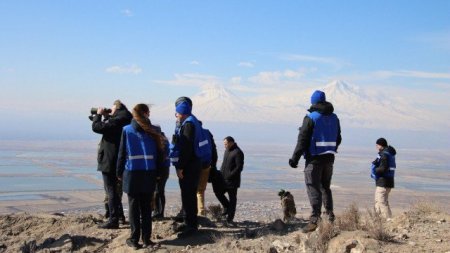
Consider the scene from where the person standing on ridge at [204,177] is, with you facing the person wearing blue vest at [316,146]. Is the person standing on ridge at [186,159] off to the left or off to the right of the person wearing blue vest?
right

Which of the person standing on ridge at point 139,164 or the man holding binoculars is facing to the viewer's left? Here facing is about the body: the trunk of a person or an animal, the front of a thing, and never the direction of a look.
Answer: the man holding binoculars

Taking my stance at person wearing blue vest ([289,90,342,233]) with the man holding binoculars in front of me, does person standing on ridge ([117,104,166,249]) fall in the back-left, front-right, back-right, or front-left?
front-left

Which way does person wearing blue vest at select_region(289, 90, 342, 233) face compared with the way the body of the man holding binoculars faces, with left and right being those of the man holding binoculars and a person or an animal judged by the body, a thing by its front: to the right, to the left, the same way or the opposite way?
to the right

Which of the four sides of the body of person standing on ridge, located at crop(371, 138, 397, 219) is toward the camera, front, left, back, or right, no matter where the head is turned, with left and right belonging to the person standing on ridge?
left

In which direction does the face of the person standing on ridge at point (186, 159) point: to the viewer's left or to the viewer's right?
to the viewer's left

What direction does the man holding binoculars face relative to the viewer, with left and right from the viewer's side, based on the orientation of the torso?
facing to the left of the viewer

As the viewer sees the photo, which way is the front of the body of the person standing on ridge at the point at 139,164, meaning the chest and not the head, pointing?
away from the camera
